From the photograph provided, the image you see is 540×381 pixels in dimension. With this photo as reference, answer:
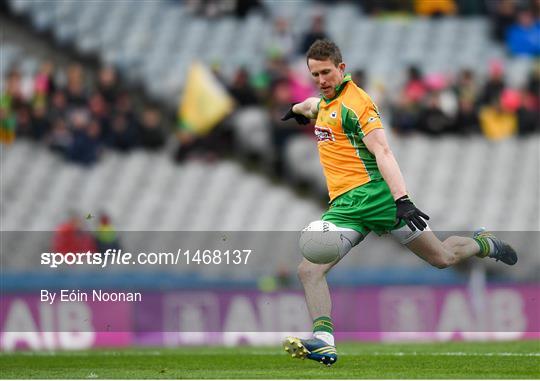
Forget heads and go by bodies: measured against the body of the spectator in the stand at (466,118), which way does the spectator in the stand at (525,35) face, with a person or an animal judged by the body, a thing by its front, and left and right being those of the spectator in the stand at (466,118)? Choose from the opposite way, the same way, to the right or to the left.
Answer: the same way

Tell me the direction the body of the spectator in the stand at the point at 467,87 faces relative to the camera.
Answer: toward the camera

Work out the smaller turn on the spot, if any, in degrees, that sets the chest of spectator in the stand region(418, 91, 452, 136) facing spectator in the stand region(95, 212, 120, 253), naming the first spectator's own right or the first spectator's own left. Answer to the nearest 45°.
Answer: approximately 45° to the first spectator's own right

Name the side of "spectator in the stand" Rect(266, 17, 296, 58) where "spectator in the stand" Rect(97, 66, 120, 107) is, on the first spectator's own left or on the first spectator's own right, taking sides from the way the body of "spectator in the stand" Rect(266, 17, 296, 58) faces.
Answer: on the first spectator's own right

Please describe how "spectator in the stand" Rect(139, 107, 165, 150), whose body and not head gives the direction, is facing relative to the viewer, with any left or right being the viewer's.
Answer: facing the viewer

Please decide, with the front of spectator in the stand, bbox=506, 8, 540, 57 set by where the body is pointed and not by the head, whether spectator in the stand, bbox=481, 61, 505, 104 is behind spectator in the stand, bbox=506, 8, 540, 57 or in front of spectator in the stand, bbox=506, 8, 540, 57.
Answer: in front

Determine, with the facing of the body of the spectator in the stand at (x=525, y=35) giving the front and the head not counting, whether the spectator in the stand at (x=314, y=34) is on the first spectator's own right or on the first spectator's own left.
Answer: on the first spectator's own right

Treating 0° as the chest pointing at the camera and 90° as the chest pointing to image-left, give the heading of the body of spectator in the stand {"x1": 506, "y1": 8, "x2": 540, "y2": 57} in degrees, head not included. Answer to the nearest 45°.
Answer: approximately 0°

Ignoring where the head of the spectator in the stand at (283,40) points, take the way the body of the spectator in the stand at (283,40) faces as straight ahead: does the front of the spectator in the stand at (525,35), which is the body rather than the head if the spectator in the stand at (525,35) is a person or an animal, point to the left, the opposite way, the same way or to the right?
the same way

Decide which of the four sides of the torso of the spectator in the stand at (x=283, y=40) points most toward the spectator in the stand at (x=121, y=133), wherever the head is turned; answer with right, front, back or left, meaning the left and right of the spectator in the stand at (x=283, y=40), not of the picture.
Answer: right

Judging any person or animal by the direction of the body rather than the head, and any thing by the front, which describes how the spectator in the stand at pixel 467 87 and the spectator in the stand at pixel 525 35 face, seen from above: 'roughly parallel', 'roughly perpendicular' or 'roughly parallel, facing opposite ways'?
roughly parallel

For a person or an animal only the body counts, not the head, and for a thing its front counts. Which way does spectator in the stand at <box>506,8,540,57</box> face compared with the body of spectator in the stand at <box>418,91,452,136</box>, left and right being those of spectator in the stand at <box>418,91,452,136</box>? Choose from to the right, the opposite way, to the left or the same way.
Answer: the same way

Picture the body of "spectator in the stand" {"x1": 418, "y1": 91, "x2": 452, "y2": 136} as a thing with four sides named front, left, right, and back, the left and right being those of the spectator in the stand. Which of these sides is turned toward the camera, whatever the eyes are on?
front
